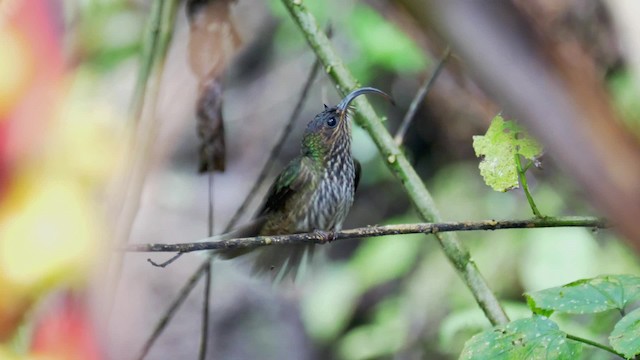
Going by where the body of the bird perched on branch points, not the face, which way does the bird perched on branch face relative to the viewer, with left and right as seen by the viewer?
facing the viewer and to the right of the viewer
